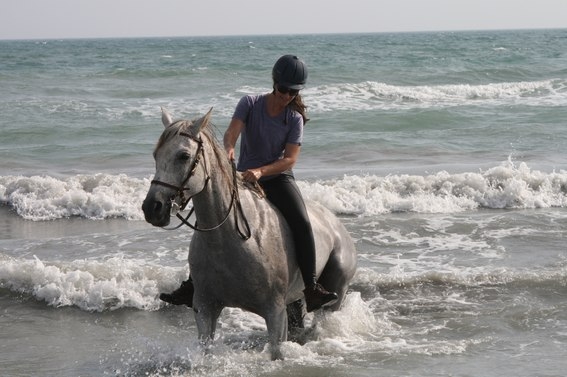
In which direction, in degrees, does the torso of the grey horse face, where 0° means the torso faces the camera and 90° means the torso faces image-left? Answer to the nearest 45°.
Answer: approximately 45°

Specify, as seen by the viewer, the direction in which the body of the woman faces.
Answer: toward the camera
